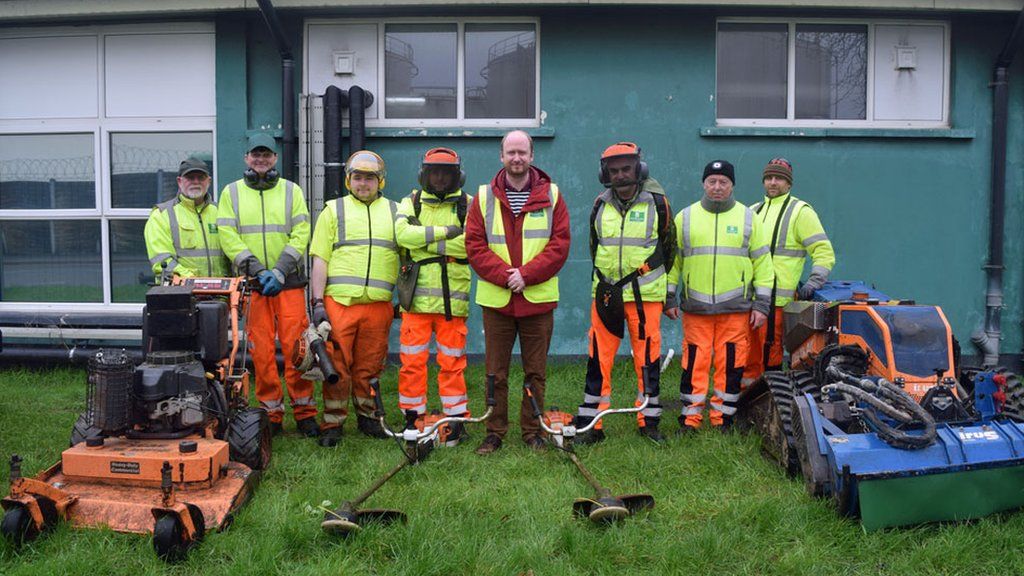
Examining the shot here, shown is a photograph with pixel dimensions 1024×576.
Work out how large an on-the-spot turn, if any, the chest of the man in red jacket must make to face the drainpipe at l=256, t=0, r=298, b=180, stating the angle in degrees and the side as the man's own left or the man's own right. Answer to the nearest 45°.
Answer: approximately 135° to the man's own right

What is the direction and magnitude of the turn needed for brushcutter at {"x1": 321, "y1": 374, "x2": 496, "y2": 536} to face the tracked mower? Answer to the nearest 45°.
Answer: approximately 135° to its left

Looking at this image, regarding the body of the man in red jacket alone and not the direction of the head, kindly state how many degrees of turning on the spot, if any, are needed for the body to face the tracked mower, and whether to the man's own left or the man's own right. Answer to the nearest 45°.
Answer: approximately 45° to the man's own left

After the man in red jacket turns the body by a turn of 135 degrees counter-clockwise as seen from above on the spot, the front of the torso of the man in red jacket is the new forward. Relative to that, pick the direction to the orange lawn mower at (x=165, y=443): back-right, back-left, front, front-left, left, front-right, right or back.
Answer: back

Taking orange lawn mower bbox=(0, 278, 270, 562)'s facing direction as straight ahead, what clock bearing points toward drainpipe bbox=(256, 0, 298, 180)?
The drainpipe is roughly at 5 o'clock from the orange lawn mower.

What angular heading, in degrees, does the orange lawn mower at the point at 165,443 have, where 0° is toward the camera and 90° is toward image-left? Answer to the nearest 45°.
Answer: approximately 45°

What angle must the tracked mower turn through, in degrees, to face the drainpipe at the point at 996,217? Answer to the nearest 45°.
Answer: approximately 135° to its left
